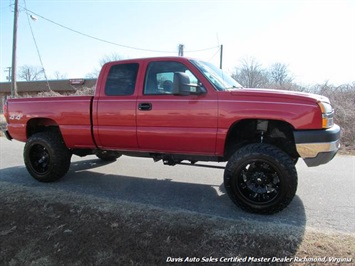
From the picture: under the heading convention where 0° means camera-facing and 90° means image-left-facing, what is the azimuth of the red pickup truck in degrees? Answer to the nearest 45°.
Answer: approximately 315°

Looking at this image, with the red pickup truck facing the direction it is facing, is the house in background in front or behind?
behind
